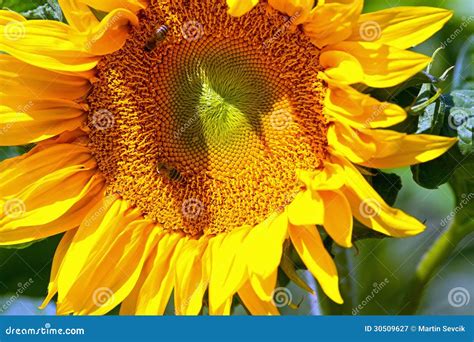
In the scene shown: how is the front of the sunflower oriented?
toward the camera
